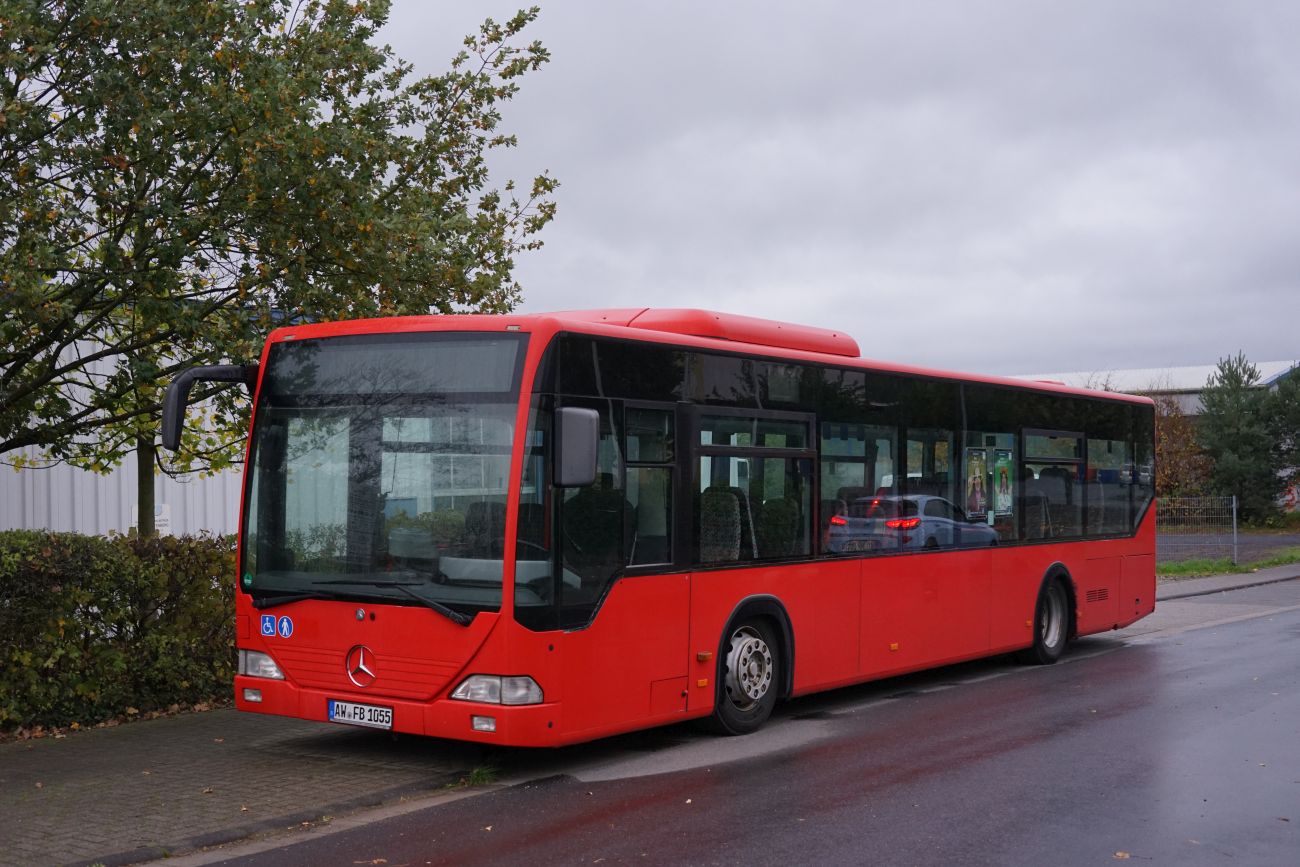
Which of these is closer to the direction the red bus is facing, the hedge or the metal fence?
the hedge

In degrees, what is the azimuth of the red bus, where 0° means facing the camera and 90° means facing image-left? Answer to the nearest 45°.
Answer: approximately 45°

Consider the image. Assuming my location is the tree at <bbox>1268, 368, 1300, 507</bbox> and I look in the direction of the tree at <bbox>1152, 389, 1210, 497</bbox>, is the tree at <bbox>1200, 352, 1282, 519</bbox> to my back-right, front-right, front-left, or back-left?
front-left

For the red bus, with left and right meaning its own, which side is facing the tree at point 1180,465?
back

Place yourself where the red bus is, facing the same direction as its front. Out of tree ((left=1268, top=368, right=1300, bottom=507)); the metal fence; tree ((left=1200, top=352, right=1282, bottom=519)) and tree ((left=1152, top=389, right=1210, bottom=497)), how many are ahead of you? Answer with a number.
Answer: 0

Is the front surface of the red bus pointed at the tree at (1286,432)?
no

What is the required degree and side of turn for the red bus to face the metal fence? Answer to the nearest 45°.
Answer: approximately 180°

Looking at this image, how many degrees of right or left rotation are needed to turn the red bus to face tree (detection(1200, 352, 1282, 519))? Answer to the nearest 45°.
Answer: approximately 180°

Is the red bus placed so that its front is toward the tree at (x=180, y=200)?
no
